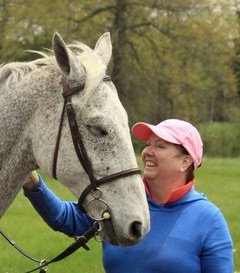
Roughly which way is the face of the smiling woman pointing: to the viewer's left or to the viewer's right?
to the viewer's left

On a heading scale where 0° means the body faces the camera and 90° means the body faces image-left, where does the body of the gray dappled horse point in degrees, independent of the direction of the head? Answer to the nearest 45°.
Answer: approximately 270°

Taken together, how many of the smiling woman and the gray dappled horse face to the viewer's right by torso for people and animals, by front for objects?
1

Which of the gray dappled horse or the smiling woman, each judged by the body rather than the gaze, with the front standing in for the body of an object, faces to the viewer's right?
the gray dappled horse

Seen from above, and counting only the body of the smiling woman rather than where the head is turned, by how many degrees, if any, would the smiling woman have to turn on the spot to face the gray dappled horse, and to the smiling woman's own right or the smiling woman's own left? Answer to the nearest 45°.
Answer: approximately 45° to the smiling woman's own right
